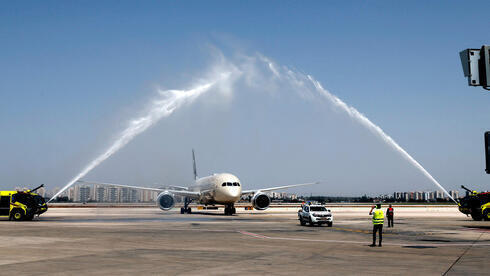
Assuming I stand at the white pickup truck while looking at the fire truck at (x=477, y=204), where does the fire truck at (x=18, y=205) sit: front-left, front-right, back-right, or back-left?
back-left

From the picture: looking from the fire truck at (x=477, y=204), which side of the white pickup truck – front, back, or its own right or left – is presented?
left

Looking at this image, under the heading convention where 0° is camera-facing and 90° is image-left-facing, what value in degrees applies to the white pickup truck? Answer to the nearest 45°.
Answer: approximately 315°

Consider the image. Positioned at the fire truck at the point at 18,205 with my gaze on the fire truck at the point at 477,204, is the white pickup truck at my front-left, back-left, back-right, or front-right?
front-right

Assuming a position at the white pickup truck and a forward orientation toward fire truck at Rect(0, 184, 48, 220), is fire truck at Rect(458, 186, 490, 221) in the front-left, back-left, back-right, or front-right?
back-right

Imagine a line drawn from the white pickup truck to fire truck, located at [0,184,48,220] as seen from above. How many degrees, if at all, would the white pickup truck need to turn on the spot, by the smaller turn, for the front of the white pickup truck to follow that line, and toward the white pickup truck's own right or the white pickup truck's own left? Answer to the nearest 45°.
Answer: approximately 135° to the white pickup truck's own right

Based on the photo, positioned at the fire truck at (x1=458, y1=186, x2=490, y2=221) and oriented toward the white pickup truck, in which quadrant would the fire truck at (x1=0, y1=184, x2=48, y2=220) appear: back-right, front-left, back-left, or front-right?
front-right
